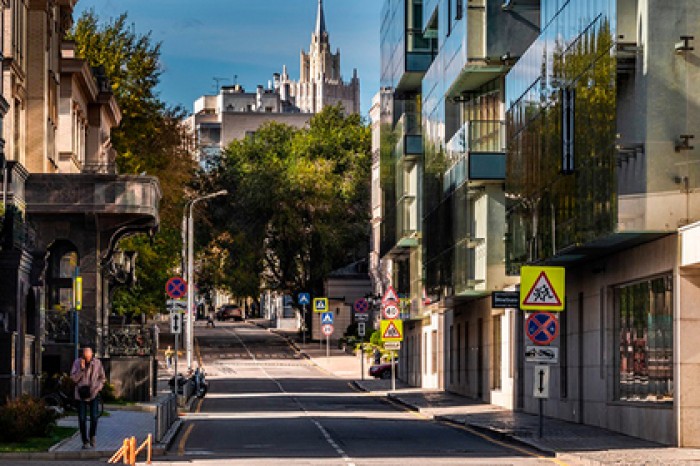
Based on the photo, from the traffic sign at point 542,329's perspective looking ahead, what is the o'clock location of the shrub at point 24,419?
The shrub is roughly at 2 o'clock from the traffic sign.

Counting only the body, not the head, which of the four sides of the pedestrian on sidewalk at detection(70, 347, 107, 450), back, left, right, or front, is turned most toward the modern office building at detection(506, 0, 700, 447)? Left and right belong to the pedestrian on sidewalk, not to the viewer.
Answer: left

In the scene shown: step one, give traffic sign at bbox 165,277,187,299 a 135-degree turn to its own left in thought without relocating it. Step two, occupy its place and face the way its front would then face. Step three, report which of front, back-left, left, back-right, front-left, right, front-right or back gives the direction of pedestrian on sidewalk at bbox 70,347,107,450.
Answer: back-right

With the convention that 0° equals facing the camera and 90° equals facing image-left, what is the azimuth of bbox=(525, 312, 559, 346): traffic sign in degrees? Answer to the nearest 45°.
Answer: approximately 0°

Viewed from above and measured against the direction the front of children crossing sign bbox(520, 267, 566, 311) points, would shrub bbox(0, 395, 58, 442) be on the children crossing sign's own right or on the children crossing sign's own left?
on the children crossing sign's own right

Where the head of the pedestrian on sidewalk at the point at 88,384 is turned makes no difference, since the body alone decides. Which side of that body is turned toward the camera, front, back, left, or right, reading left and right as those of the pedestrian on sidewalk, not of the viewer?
front

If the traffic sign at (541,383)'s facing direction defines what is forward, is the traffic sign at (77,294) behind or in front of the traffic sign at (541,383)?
behind
